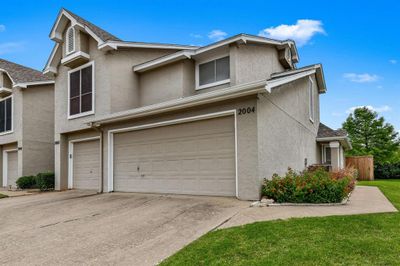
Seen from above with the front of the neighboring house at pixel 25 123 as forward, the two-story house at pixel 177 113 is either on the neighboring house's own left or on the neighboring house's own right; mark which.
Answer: on the neighboring house's own left

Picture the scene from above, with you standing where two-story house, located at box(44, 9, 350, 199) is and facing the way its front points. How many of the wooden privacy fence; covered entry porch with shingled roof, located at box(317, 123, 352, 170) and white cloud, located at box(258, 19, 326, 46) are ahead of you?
0

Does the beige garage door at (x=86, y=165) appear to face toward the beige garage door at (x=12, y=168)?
no

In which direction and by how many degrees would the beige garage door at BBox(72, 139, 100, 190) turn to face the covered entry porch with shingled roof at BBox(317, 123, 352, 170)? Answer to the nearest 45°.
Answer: approximately 135° to its left

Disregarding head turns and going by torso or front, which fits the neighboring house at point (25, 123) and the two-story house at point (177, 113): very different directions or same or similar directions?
same or similar directions

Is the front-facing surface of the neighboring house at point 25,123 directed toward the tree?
no

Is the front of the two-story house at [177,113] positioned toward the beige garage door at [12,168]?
no

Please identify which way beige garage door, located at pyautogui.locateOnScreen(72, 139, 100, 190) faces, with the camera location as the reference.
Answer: facing the viewer and to the left of the viewer

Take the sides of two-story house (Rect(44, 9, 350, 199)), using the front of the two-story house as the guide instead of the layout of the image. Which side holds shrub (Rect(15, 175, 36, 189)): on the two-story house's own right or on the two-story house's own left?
on the two-story house's own right

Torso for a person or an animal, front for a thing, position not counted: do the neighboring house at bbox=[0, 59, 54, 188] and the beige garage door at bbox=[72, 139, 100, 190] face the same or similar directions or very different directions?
same or similar directions

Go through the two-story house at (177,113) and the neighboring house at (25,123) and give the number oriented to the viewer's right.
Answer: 0

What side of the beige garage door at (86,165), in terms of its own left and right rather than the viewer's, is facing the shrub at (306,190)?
left

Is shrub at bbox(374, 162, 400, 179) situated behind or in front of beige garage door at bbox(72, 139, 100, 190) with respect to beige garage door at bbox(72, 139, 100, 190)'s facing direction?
behind

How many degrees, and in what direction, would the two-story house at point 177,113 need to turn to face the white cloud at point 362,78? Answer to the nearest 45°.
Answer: approximately 180°

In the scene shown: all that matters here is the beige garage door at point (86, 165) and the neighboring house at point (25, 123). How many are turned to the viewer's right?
0

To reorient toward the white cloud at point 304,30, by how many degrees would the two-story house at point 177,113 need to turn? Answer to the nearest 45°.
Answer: approximately 180°

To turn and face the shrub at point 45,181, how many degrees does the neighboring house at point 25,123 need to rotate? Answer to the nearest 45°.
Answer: approximately 45° to its left

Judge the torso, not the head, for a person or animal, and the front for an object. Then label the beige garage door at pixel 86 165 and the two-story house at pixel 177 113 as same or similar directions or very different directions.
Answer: same or similar directions
